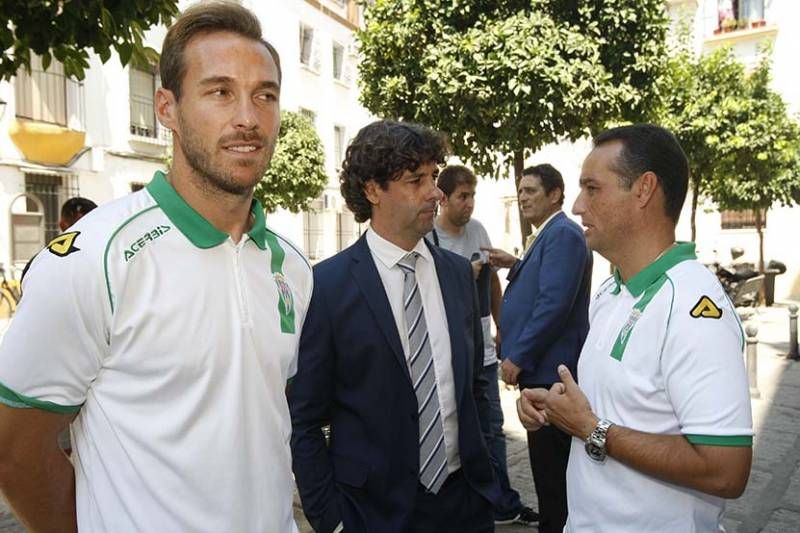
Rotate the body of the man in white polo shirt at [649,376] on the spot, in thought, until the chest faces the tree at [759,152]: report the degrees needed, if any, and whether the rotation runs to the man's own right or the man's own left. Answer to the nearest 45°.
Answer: approximately 90° to the man's own right

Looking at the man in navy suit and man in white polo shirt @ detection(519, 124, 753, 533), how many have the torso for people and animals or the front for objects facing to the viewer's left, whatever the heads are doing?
1

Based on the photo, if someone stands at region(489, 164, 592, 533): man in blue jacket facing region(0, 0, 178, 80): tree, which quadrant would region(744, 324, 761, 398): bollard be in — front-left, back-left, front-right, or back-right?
back-right

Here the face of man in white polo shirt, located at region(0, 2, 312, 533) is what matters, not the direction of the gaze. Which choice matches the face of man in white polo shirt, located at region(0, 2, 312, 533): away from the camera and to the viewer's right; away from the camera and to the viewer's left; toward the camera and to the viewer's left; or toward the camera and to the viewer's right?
toward the camera and to the viewer's right

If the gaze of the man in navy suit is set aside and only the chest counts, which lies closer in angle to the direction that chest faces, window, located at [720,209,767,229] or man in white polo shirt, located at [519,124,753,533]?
the man in white polo shirt

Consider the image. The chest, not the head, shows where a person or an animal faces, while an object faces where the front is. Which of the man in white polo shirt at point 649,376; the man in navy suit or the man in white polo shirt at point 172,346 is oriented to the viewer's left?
the man in white polo shirt at point 649,376

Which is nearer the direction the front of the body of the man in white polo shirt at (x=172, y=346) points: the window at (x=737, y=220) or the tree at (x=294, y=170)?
the window

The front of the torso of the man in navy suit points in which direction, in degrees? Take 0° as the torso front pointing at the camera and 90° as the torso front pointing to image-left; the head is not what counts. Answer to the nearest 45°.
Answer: approximately 315°

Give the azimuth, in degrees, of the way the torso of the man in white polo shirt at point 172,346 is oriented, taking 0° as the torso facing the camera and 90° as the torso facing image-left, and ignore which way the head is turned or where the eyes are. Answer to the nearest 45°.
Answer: approximately 315°

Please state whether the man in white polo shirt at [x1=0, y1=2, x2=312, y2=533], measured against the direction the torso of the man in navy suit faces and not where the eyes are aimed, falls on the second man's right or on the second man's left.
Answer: on the second man's right

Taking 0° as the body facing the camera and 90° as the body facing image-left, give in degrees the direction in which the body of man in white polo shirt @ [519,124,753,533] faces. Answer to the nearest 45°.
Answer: approximately 90°
